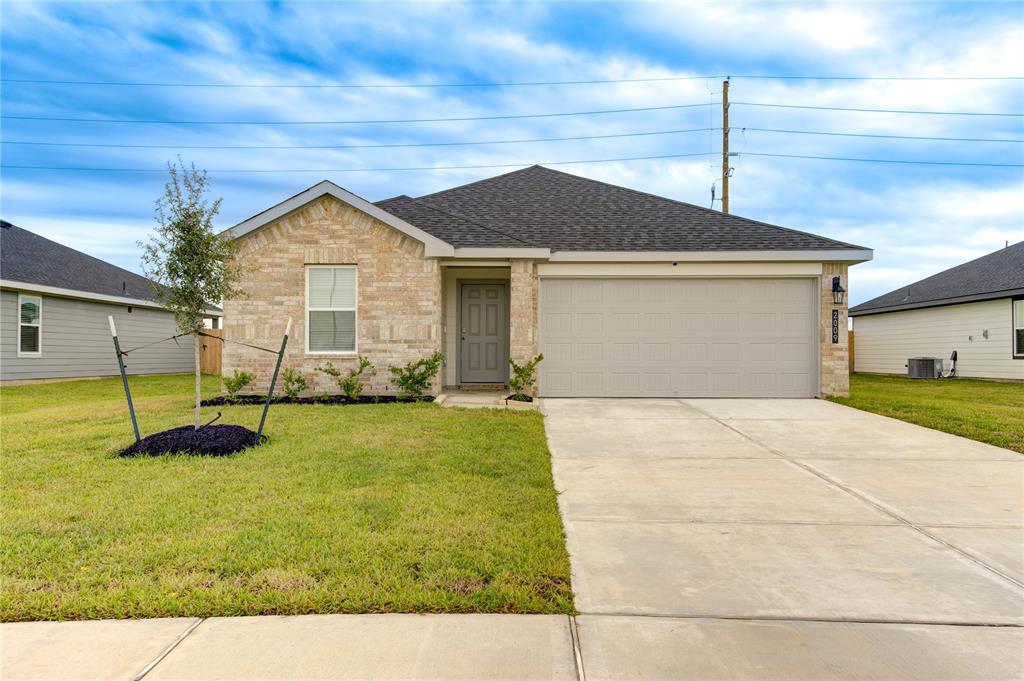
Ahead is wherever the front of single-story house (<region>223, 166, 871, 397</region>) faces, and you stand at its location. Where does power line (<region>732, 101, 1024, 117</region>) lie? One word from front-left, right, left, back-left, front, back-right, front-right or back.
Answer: back-left

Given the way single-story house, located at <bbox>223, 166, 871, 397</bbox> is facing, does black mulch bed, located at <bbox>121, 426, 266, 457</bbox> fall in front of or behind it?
in front

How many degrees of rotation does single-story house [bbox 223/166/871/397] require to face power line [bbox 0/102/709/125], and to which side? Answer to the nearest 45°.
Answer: approximately 135° to its right

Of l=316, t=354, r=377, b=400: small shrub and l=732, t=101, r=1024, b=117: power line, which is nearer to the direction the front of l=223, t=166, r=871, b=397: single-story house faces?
the small shrub

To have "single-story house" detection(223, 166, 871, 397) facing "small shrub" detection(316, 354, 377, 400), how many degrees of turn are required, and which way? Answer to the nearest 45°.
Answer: approximately 90° to its right

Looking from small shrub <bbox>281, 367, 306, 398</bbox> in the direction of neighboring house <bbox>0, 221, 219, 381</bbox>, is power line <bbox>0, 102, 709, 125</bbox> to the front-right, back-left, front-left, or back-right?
front-right

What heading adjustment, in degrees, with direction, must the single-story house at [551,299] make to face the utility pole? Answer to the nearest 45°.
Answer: approximately 135° to its left

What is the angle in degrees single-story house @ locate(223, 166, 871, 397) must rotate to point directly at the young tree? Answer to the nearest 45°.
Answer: approximately 45° to its right

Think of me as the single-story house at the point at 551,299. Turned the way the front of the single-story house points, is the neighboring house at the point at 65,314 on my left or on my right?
on my right

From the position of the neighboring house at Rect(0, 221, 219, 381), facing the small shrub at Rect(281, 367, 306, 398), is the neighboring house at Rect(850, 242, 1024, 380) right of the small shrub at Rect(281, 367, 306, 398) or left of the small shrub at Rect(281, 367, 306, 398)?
left

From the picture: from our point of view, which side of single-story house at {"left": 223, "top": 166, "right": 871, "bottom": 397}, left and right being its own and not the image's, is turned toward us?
front

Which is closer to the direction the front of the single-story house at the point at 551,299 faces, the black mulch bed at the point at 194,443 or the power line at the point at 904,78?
the black mulch bed

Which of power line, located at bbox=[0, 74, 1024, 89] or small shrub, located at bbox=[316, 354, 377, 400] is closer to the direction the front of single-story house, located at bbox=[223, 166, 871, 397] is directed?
the small shrub

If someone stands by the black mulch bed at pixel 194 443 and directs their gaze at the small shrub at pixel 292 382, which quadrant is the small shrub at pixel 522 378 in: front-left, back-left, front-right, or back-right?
front-right
